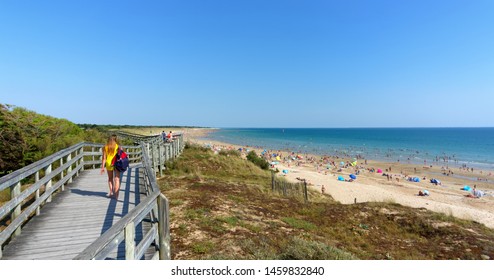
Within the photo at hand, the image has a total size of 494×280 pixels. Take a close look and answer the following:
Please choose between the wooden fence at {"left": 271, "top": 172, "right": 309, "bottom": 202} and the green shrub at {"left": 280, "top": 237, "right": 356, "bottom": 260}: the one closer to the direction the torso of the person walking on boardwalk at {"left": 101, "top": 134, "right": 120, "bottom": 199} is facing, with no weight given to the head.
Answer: the wooden fence

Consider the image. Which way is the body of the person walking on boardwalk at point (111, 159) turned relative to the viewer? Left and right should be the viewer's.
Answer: facing away from the viewer

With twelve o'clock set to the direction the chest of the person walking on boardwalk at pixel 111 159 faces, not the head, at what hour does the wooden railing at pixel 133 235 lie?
The wooden railing is roughly at 6 o'clock from the person walking on boardwalk.

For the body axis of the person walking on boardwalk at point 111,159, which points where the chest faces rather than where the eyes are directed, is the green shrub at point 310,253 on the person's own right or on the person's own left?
on the person's own right

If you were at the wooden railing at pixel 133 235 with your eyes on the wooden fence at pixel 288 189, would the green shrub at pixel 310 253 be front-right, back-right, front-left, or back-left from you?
front-right

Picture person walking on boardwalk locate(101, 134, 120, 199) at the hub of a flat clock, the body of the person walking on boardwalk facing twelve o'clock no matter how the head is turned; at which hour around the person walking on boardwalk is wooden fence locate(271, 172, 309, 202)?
The wooden fence is roughly at 2 o'clock from the person walking on boardwalk.
